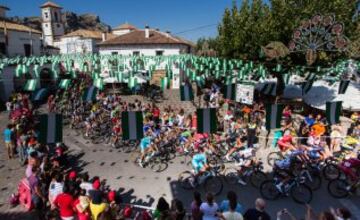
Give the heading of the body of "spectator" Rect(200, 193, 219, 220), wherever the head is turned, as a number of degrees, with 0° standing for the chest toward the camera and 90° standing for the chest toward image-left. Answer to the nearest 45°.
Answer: approximately 180°

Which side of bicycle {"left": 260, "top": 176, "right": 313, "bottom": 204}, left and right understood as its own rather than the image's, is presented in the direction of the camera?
right

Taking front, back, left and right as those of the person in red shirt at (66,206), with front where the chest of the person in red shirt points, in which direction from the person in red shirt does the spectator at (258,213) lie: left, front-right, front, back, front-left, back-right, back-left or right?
back-right

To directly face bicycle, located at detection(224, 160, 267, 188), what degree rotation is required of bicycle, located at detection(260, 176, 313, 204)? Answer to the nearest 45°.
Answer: approximately 135° to its left

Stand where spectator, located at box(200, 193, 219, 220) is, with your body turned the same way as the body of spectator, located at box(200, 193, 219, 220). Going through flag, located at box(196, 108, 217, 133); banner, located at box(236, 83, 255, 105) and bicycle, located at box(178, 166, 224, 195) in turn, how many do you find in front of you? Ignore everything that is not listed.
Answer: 3

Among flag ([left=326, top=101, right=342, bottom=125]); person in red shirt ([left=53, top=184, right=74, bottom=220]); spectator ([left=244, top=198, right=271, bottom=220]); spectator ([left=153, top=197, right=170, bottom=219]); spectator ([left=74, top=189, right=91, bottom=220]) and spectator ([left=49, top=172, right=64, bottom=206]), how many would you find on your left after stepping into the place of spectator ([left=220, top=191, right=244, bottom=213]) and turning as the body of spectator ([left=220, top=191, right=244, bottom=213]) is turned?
4

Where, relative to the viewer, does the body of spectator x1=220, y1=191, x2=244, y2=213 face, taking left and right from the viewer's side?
facing away from the viewer

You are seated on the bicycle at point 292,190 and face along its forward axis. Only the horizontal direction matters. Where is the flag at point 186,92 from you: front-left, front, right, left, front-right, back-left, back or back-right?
back-left

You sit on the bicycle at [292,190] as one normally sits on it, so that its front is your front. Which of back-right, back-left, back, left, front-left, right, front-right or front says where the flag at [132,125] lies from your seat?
back

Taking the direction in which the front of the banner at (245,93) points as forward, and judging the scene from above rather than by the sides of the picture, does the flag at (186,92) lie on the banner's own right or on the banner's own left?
on the banner's own right

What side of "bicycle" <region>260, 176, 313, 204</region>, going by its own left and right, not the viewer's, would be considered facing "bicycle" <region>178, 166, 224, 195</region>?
back

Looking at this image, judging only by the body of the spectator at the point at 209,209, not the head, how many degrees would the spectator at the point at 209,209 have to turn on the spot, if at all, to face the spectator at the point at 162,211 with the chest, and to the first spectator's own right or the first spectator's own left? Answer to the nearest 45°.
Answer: approximately 90° to the first spectator's own left

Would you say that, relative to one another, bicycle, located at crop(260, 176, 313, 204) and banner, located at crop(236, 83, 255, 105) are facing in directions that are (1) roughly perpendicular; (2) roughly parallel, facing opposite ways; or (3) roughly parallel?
roughly perpendicular
